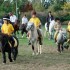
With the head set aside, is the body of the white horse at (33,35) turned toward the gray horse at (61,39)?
no

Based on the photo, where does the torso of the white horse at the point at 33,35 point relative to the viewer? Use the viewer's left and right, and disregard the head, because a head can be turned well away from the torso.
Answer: facing the viewer and to the left of the viewer
